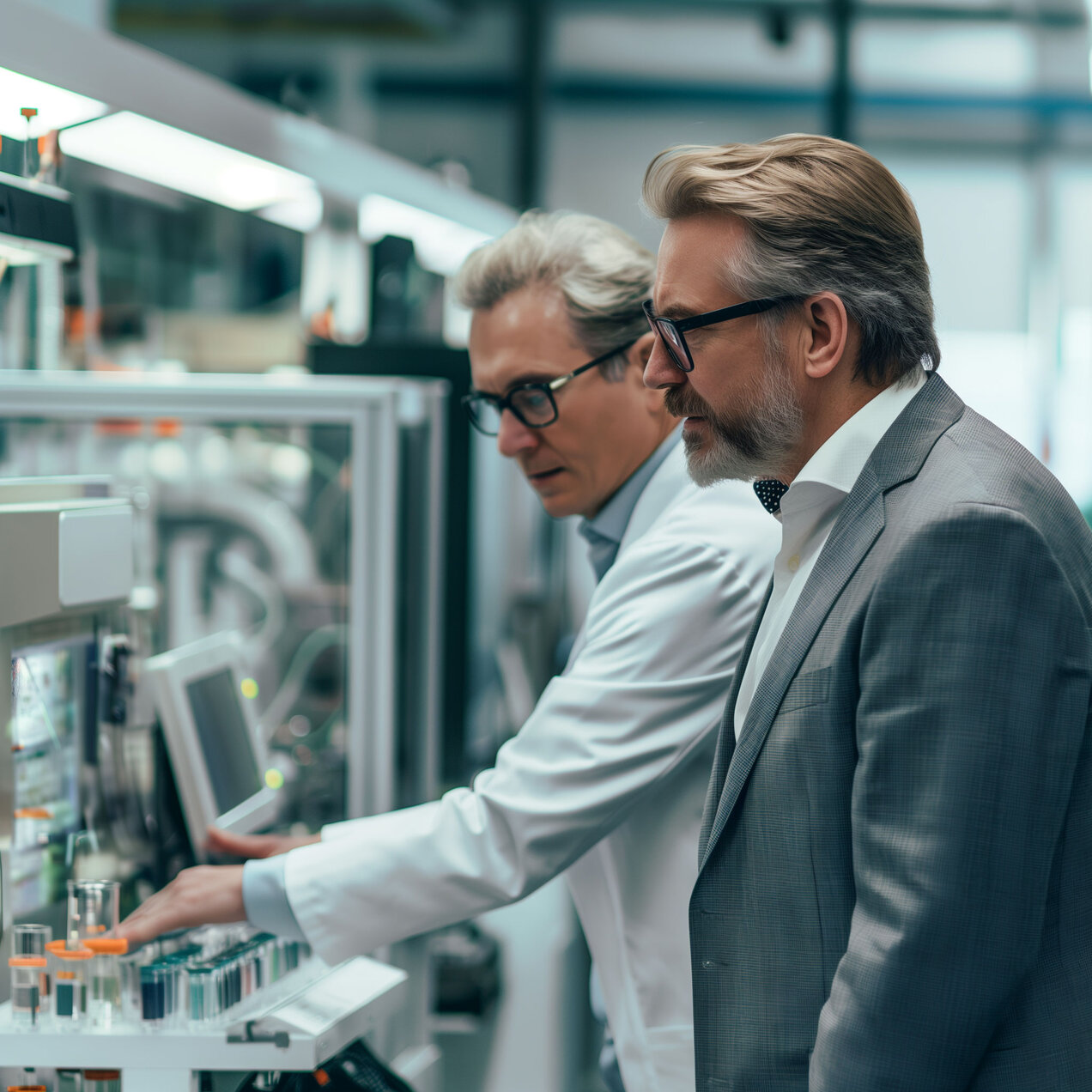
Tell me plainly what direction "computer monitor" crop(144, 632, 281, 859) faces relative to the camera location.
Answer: facing the viewer and to the right of the viewer

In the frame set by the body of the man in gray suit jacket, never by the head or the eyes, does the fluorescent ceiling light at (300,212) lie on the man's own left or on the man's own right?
on the man's own right

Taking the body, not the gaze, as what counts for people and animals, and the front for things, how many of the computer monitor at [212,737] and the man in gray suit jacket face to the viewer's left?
1

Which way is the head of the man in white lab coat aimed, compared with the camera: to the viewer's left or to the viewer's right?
to the viewer's left

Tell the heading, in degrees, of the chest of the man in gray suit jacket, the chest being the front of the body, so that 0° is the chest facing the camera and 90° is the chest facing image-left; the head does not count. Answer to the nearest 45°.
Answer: approximately 90°

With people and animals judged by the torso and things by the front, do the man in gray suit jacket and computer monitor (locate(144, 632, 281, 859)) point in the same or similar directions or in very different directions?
very different directions

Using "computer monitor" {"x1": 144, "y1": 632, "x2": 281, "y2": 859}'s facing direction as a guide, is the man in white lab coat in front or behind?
in front

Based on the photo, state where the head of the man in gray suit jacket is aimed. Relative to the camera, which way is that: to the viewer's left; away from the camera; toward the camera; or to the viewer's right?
to the viewer's left
